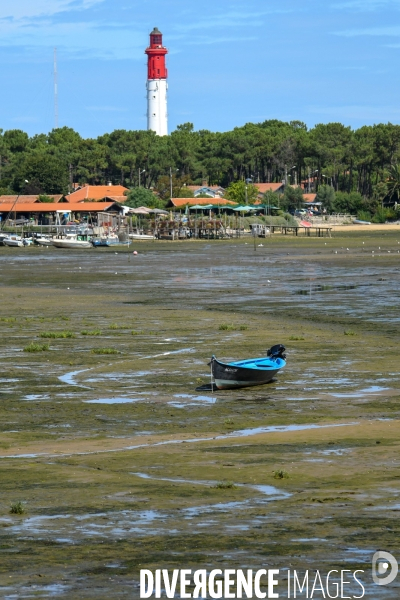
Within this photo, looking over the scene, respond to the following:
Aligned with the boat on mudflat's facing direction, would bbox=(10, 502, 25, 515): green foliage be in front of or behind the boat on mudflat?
in front

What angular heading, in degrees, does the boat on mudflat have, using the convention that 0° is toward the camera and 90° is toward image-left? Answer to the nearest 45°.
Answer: approximately 45°
